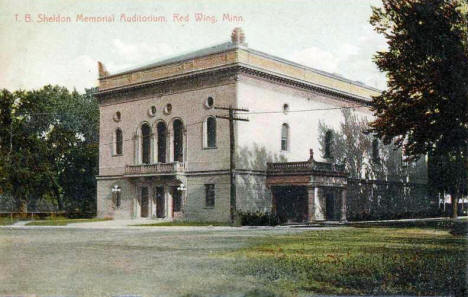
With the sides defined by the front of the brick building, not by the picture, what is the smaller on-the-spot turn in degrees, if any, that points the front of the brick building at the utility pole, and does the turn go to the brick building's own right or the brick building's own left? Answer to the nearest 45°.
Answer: approximately 45° to the brick building's own left

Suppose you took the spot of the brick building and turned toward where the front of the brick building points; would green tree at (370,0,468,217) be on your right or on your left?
on your left

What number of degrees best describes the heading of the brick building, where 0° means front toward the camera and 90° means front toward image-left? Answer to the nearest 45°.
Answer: approximately 45°
